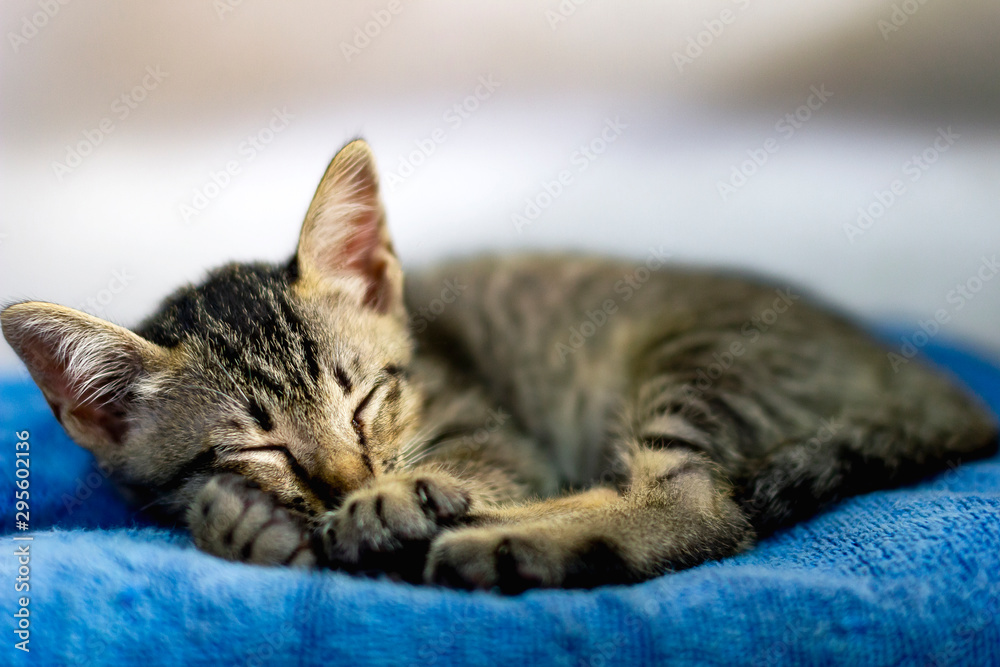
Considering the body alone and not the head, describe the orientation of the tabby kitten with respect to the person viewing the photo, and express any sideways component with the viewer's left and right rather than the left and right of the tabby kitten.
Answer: facing the viewer and to the left of the viewer
